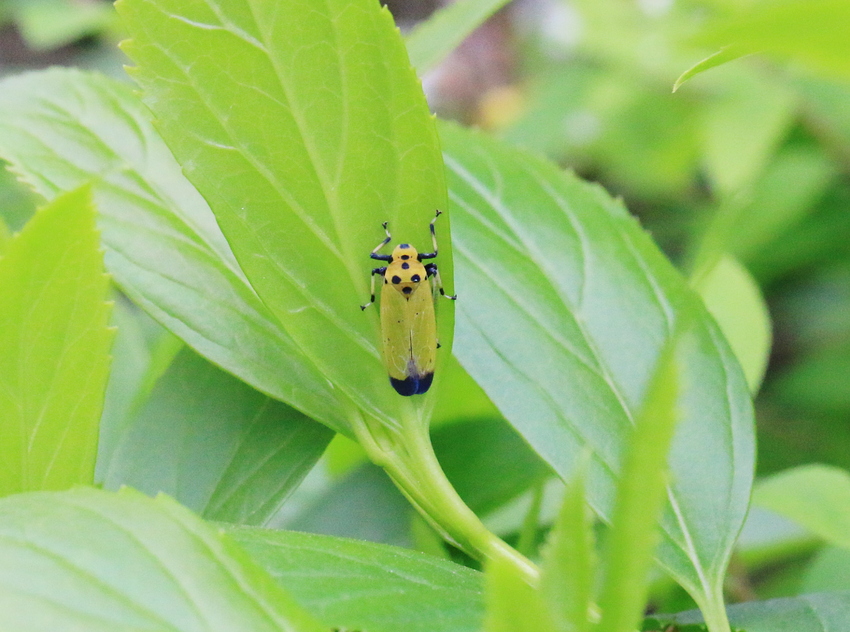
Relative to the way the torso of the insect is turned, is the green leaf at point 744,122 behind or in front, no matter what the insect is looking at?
in front

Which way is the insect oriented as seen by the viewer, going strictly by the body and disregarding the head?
away from the camera

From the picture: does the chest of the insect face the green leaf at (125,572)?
no

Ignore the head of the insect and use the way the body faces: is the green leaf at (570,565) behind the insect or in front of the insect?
behind

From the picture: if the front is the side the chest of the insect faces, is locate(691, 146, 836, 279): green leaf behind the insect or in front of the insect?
in front
